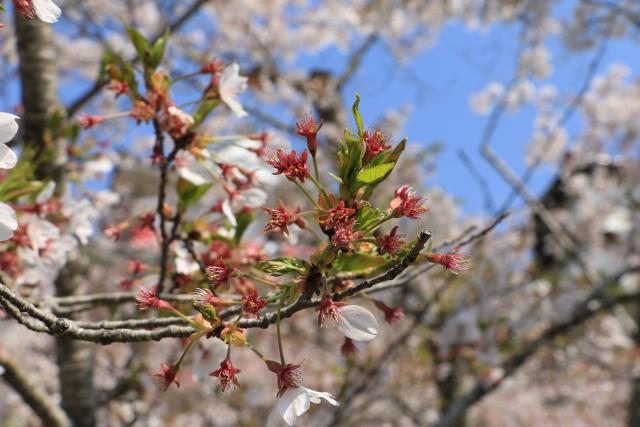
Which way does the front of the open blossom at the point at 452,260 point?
to the viewer's right

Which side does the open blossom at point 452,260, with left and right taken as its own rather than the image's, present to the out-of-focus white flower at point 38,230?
back
